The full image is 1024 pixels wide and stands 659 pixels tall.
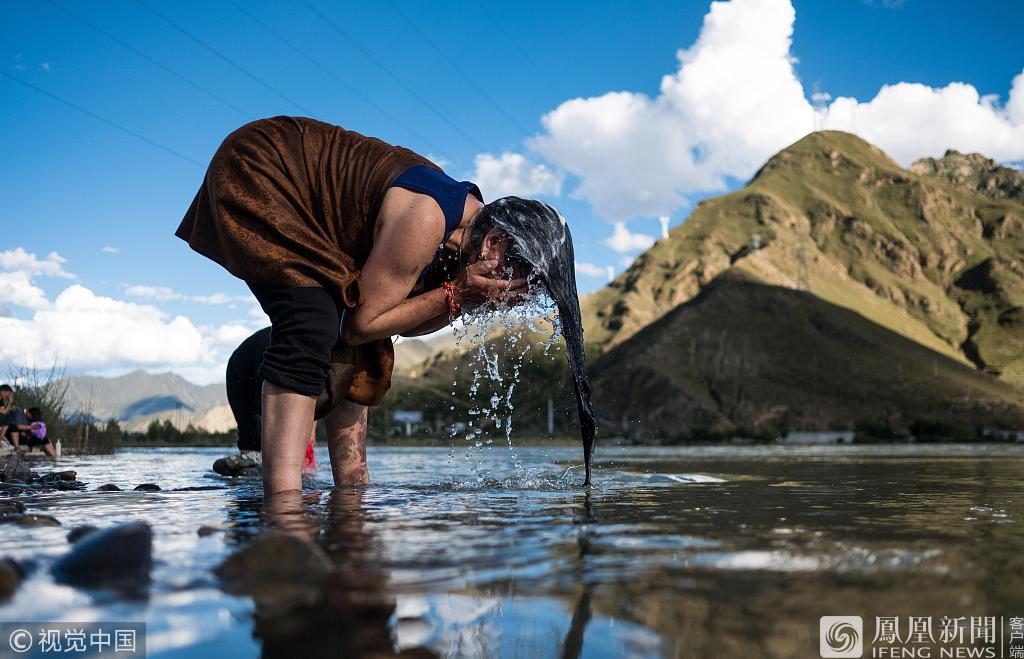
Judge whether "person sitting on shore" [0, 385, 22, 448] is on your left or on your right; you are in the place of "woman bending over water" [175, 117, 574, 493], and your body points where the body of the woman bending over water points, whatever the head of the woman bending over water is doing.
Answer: on your left

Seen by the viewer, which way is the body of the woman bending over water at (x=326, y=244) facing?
to the viewer's right

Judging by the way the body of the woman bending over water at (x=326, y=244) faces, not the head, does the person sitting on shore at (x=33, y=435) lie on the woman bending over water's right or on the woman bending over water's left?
on the woman bending over water's left

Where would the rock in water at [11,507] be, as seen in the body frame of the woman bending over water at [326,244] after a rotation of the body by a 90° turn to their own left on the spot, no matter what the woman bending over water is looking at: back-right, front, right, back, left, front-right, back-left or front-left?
left

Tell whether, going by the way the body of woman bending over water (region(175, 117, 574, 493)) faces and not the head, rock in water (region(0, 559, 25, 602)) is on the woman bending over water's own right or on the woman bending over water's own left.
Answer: on the woman bending over water's own right

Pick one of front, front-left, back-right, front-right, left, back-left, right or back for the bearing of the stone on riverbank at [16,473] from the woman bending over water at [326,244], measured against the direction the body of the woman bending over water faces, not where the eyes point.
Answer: back-left

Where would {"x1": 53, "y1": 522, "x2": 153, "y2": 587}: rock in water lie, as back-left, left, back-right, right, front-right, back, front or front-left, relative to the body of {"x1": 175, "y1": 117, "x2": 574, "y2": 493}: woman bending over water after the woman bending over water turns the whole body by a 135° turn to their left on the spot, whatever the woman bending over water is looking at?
back-left

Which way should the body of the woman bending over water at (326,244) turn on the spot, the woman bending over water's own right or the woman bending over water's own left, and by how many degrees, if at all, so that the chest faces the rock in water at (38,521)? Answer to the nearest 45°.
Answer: approximately 135° to the woman bending over water's own right

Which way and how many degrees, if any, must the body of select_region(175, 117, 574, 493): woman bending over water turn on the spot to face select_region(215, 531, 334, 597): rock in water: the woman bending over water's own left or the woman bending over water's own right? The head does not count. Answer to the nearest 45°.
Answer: approximately 90° to the woman bending over water's own right
